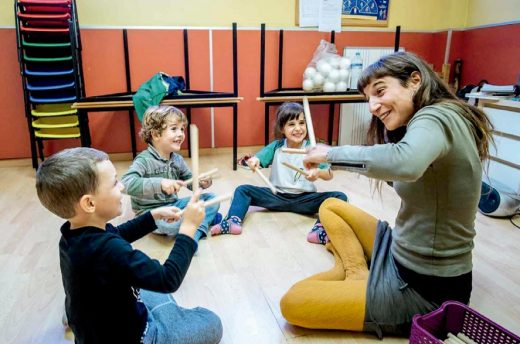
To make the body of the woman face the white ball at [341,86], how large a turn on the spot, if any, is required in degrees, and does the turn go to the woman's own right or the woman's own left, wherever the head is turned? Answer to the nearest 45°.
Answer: approximately 90° to the woman's own right

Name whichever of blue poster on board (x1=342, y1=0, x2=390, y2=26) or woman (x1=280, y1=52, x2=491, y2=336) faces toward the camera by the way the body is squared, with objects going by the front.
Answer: the blue poster on board

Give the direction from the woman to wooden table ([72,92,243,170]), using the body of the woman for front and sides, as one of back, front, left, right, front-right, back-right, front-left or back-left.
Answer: front-right

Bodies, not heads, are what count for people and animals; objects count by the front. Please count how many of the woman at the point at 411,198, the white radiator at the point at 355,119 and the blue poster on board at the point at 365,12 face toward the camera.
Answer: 2

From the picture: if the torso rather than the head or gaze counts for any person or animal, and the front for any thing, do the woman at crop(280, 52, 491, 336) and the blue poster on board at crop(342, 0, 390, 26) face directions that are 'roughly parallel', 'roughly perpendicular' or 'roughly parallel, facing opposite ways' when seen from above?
roughly perpendicular

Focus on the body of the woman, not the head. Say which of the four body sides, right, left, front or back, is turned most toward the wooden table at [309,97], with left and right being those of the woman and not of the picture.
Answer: right

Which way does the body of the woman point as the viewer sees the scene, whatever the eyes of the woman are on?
to the viewer's left

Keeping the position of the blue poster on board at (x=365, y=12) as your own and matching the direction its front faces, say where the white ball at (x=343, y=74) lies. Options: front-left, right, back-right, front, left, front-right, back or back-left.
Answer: front

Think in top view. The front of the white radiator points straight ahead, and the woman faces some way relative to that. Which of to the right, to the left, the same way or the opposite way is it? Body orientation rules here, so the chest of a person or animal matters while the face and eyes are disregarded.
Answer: to the right

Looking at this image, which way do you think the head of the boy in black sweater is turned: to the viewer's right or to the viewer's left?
to the viewer's right

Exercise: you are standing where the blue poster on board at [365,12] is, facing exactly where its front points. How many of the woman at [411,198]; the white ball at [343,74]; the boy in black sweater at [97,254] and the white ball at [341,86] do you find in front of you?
4

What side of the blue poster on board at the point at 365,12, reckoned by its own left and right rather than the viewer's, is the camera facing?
front

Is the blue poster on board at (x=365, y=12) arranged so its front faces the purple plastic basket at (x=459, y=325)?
yes
